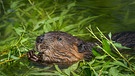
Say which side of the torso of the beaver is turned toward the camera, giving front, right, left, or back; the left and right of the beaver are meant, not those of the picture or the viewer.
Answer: left
